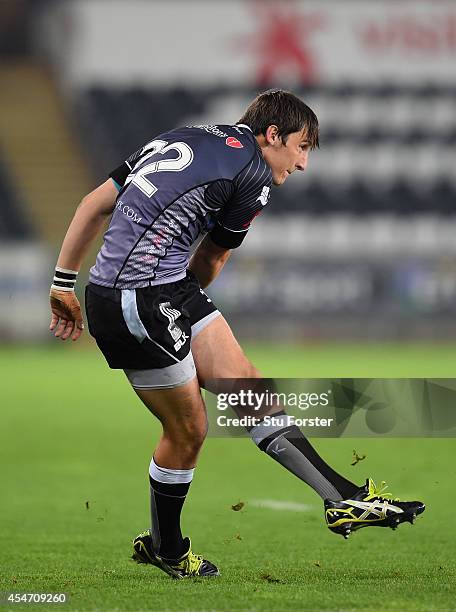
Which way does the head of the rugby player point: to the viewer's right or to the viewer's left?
to the viewer's right

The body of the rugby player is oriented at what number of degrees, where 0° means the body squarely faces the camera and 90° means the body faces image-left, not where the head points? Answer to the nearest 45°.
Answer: approximately 270°

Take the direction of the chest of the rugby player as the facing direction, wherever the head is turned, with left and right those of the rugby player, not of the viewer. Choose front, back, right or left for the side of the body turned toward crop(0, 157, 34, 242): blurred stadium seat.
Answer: left
